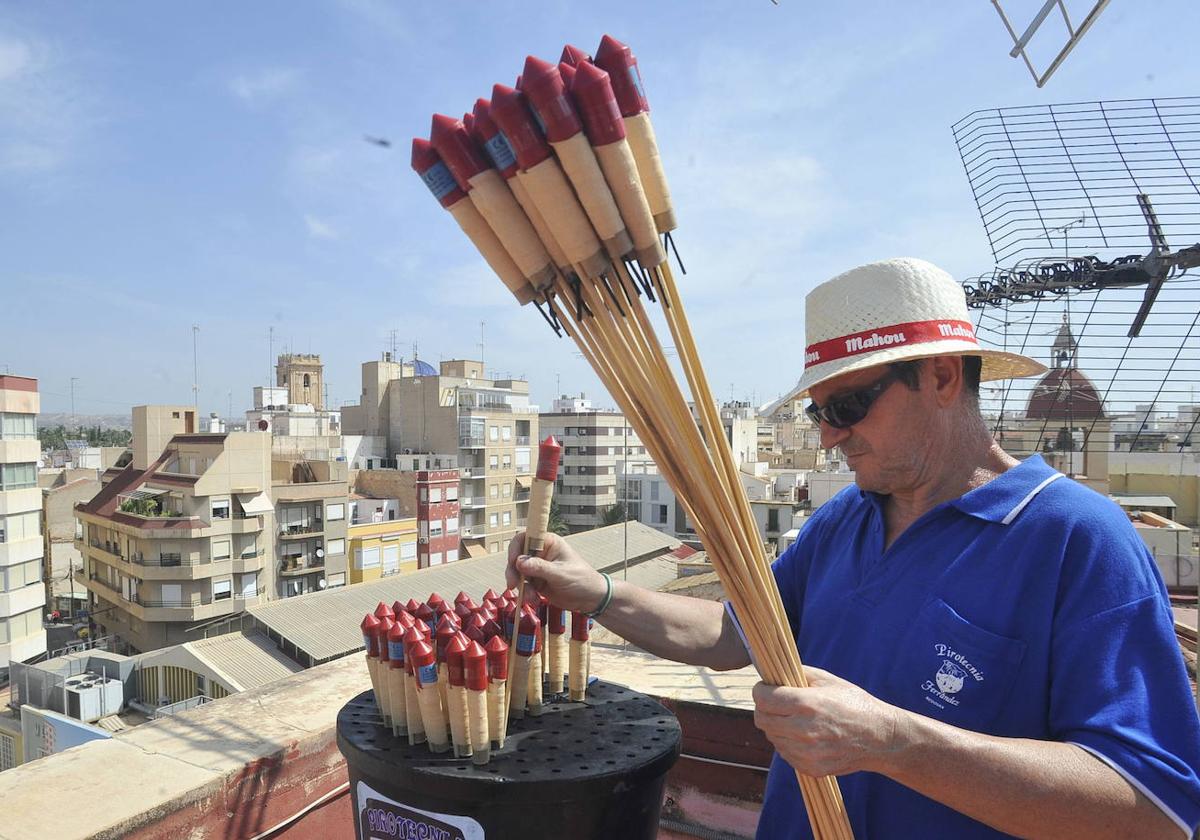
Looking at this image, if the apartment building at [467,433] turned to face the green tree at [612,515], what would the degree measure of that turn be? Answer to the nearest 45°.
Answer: approximately 45° to its left

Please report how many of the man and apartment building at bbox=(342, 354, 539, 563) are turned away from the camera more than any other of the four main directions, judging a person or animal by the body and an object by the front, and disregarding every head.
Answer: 0

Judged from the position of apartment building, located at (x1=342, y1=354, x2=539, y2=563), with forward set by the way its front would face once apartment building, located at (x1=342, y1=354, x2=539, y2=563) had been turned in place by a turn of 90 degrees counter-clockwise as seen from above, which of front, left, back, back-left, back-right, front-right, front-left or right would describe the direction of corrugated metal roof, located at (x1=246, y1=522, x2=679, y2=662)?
back-right

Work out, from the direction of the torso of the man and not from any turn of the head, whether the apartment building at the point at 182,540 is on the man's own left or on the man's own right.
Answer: on the man's own right

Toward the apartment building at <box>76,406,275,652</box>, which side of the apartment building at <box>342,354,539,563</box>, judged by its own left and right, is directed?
right

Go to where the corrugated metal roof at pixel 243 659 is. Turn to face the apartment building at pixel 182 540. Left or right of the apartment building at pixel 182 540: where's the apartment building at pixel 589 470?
right

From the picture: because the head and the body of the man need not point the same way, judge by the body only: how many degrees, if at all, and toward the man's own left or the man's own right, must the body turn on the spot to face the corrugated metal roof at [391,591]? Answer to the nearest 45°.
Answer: approximately 90° to the man's own right

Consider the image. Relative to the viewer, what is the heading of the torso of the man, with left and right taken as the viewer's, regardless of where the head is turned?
facing the viewer and to the left of the viewer

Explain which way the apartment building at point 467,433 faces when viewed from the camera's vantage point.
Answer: facing the viewer and to the right of the viewer

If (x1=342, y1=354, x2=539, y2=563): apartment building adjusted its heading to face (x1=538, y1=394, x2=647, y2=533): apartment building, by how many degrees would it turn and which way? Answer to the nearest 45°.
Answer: approximately 90° to its left

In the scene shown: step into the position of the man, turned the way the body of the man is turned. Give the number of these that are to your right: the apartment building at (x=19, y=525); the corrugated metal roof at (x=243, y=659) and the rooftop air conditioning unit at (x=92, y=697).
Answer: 3

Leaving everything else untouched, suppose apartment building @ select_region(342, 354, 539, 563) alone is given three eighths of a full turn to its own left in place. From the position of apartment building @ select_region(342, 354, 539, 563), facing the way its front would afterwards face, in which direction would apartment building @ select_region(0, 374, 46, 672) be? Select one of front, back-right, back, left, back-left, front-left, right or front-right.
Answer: back-left
